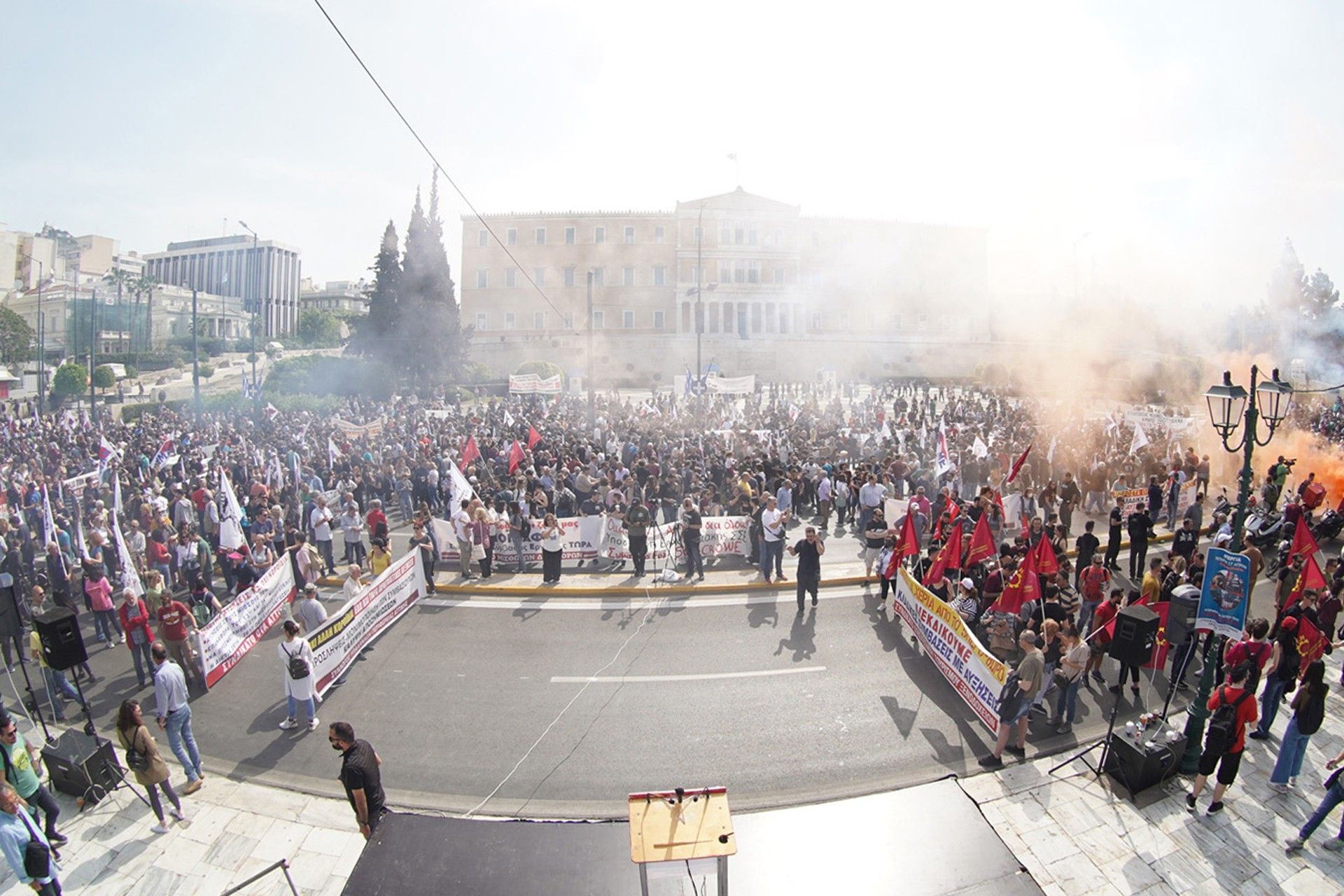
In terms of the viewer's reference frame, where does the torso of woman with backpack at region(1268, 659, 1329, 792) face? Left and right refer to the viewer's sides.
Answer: facing away from the viewer and to the left of the viewer

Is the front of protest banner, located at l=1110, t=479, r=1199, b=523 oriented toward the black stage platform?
yes

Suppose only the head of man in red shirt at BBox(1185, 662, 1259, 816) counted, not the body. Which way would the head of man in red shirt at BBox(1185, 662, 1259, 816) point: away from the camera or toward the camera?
away from the camera

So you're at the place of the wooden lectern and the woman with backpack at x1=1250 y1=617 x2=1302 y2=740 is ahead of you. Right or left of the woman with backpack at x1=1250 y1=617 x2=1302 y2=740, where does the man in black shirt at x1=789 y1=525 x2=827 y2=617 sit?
left

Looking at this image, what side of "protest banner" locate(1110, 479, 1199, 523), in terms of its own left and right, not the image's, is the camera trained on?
front

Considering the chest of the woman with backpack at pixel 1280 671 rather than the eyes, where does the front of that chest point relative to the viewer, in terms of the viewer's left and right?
facing away from the viewer and to the left of the viewer

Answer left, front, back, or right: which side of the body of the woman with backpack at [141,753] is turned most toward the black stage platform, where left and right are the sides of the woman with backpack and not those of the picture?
right

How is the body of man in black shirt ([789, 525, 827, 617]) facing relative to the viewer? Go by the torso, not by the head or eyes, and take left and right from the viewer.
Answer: facing the viewer

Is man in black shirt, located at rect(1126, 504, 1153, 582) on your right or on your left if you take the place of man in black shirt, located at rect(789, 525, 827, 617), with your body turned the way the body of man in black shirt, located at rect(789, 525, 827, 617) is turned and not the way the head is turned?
on your left

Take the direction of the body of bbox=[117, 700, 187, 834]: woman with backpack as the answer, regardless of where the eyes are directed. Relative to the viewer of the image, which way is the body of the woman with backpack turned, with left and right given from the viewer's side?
facing away from the viewer and to the right of the viewer
